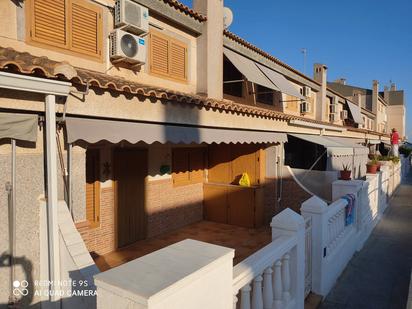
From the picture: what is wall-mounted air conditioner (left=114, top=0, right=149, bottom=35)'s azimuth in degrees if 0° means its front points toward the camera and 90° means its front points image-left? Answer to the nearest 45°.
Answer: approximately 315°

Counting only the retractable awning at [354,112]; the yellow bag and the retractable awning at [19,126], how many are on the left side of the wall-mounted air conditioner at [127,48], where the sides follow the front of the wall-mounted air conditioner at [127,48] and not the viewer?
2

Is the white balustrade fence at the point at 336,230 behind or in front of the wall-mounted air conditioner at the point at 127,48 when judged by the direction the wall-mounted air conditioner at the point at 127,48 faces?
in front

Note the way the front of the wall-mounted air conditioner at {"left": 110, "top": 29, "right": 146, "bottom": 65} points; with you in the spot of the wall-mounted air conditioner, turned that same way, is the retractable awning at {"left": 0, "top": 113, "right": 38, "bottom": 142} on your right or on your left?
on your right

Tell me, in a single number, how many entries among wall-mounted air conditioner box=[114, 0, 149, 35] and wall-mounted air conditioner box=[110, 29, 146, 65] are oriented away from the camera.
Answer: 0

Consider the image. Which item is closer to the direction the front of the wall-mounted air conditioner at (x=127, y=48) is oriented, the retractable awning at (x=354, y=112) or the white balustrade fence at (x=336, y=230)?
the white balustrade fence

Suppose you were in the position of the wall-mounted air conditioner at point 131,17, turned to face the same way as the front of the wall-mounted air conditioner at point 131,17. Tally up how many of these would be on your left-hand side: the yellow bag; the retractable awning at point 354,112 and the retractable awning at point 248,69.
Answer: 3

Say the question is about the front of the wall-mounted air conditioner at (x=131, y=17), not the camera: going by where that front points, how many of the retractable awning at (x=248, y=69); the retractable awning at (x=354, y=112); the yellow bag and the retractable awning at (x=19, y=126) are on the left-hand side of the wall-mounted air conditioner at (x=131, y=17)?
3

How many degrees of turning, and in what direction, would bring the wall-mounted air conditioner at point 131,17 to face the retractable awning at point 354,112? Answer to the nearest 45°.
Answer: approximately 90° to its left

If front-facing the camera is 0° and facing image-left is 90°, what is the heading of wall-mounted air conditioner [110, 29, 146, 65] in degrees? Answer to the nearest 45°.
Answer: approximately 315°
